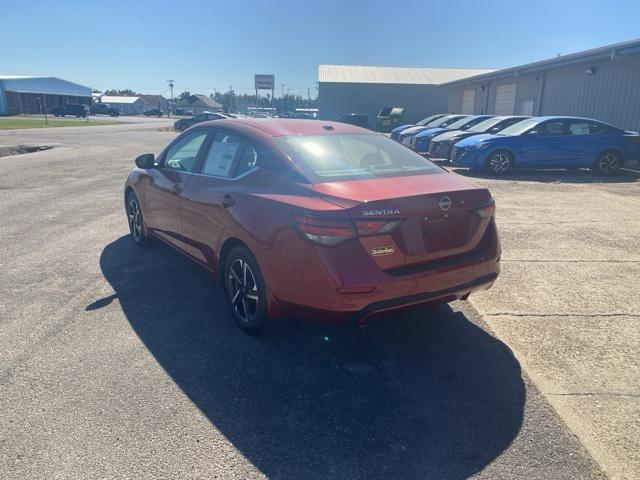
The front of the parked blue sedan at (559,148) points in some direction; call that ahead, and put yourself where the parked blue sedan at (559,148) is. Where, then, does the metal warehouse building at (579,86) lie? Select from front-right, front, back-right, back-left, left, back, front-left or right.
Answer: right

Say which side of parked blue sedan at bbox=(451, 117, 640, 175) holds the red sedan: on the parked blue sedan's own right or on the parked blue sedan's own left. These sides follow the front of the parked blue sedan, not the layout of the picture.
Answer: on the parked blue sedan's own left

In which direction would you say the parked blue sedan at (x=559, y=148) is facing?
to the viewer's left

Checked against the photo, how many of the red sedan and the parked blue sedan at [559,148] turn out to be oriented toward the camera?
0

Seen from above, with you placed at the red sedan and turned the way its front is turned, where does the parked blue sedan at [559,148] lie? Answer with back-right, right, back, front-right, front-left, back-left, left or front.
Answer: right

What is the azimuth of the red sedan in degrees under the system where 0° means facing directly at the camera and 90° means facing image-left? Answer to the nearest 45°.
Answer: approximately 135°

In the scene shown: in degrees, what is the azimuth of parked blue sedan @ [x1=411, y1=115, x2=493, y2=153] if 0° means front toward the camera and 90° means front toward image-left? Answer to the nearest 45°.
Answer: approximately 45°

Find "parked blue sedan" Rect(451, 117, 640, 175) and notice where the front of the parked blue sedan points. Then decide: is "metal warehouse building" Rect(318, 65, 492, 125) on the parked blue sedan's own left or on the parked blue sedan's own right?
on the parked blue sedan's own right
